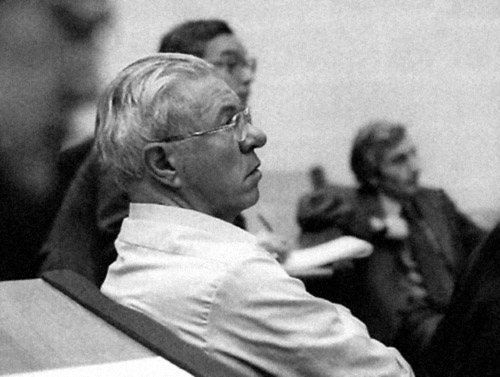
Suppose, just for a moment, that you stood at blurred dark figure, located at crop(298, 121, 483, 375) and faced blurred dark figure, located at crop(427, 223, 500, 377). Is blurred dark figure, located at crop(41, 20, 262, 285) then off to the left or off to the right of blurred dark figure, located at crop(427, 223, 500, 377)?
right

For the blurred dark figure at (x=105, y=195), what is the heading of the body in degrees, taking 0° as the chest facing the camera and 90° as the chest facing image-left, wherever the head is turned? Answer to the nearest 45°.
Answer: approximately 315°

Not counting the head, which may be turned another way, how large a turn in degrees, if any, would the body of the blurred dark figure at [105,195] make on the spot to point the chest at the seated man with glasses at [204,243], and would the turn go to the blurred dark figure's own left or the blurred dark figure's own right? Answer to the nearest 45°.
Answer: approximately 45° to the blurred dark figure's own right

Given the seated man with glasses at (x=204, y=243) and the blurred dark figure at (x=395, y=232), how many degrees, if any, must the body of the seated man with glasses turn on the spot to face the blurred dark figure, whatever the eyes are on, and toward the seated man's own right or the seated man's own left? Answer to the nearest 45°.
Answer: approximately 45° to the seated man's own left

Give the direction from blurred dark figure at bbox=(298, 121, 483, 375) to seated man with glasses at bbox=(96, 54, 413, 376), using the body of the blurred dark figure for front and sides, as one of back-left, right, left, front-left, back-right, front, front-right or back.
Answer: front-right

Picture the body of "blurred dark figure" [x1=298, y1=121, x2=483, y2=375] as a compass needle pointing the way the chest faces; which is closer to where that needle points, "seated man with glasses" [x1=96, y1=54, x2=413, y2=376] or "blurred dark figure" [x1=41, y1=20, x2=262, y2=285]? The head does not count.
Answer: the seated man with glasses

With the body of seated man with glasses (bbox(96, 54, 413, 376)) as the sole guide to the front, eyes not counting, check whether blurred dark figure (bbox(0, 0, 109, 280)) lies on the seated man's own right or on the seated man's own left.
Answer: on the seated man's own left

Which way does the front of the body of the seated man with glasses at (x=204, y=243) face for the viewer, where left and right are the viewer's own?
facing away from the viewer and to the right of the viewer

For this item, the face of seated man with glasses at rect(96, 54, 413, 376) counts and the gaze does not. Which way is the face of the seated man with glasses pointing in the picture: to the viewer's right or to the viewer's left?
to the viewer's right
